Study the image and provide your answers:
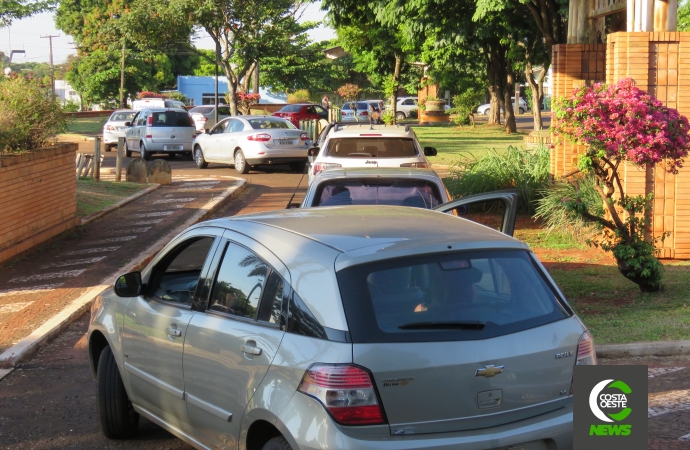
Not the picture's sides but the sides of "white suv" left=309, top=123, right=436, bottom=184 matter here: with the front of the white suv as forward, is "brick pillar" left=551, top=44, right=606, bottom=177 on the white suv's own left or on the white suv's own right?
on the white suv's own right

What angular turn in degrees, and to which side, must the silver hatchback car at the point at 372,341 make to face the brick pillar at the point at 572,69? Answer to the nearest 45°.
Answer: approximately 45° to its right

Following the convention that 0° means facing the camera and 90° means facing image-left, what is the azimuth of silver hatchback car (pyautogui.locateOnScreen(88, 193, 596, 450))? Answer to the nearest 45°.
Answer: approximately 135°

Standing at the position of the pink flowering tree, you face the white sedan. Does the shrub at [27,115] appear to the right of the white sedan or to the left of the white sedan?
left

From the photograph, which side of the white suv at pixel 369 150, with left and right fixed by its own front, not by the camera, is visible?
back

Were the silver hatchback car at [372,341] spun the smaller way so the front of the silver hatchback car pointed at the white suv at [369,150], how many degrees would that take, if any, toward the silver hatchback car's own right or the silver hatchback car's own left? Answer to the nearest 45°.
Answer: approximately 45° to the silver hatchback car's own right

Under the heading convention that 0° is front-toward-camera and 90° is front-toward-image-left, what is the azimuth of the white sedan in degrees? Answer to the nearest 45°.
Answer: approximately 135°
